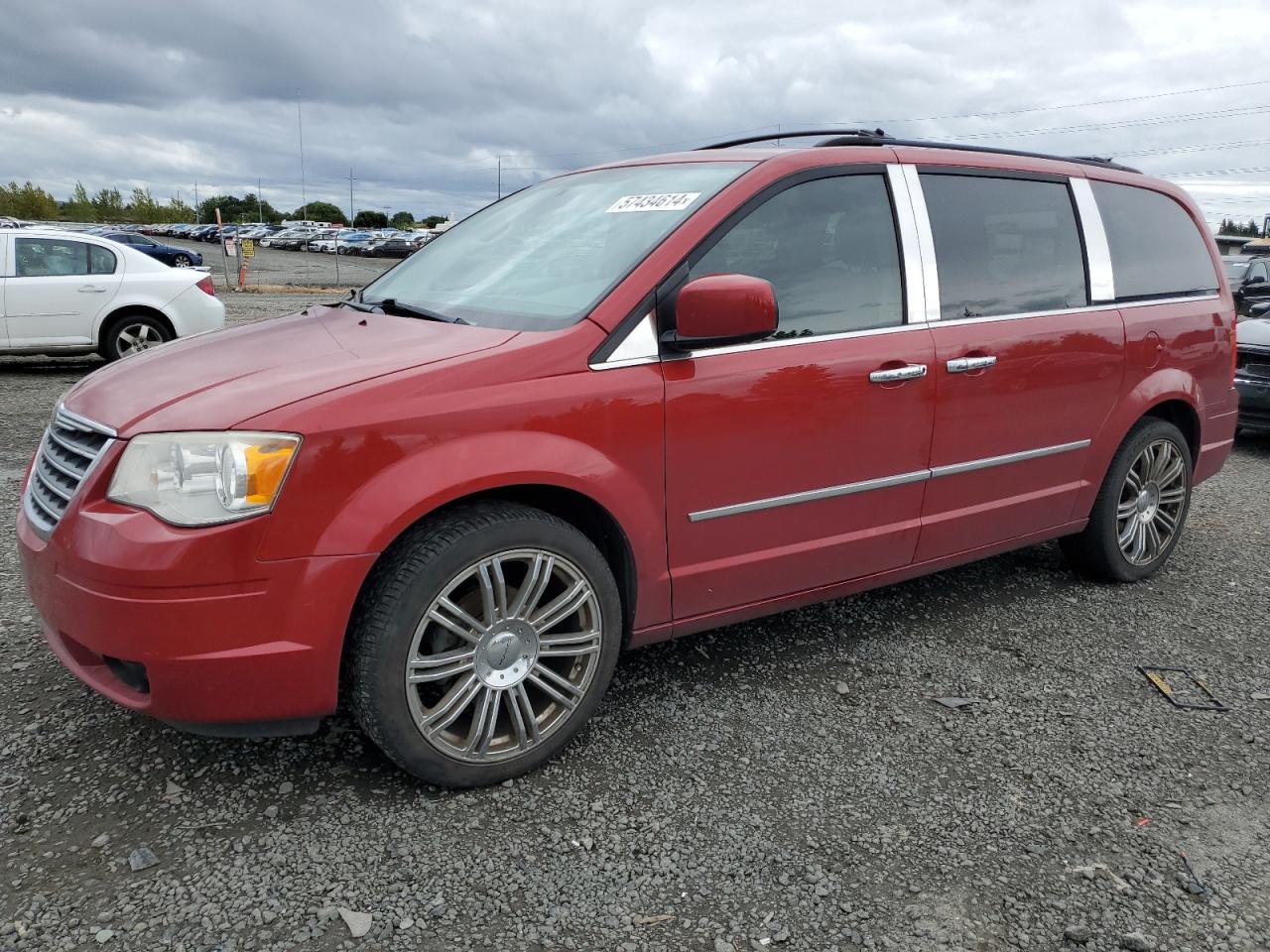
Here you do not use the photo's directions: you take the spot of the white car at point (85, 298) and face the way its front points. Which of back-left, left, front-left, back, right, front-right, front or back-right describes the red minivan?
left

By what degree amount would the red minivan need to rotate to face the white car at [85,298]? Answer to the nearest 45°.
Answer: approximately 90° to its right

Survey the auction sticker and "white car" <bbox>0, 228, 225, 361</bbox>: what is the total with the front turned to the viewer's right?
0

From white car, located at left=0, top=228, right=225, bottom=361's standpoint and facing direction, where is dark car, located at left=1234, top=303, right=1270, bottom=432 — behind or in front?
behind

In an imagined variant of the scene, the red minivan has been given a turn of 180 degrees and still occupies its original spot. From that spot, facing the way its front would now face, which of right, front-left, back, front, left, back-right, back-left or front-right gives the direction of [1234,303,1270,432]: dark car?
front

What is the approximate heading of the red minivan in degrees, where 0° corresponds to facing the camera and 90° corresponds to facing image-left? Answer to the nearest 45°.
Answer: approximately 45°

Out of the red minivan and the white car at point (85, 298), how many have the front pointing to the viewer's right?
0

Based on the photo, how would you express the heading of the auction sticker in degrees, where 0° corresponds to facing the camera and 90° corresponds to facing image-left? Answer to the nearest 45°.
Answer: approximately 45°

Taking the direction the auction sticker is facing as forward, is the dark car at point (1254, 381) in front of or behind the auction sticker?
behind

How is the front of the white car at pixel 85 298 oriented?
to the viewer's left

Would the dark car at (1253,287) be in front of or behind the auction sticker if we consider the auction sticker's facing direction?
behind

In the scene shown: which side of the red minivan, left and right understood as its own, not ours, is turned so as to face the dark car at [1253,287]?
back
